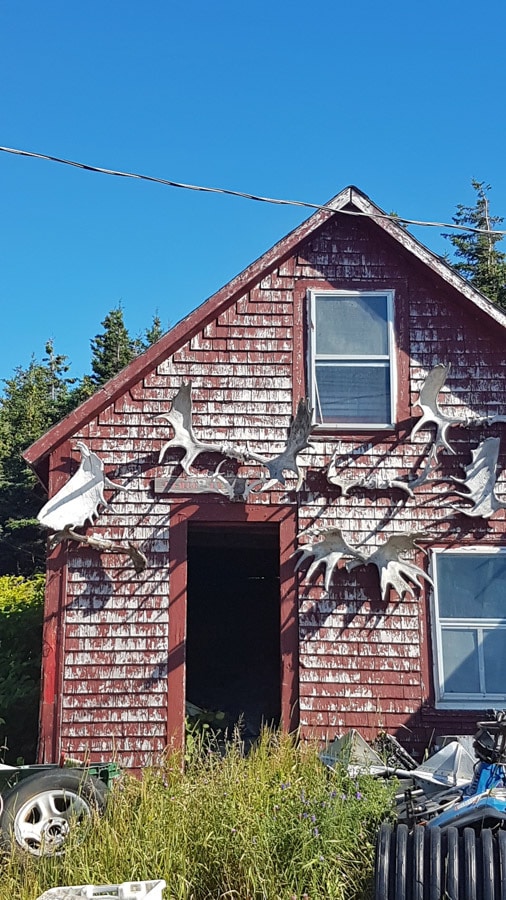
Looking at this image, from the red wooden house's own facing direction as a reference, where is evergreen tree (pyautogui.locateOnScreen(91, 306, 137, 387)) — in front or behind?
behind

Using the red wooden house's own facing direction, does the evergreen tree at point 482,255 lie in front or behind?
behind

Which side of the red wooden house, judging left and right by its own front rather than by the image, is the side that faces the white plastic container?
front

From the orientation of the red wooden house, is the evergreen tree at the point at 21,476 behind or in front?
behind

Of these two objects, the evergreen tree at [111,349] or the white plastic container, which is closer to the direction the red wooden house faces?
the white plastic container

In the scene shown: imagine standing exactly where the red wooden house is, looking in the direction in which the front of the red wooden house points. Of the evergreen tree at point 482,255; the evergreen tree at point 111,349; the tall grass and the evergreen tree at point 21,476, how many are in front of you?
1

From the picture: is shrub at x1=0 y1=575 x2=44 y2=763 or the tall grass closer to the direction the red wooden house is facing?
the tall grass

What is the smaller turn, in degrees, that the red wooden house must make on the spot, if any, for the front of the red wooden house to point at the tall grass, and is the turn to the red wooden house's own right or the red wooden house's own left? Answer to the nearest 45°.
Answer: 0° — it already faces it

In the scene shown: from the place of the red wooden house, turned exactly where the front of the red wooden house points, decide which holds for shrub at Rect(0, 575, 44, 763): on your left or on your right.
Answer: on your right

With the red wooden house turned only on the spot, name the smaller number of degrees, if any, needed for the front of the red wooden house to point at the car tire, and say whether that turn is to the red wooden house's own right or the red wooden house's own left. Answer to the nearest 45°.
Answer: approximately 45° to the red wooden house's own right

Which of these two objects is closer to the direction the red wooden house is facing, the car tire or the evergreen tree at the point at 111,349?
the car tire

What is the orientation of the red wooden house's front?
toward the camera
